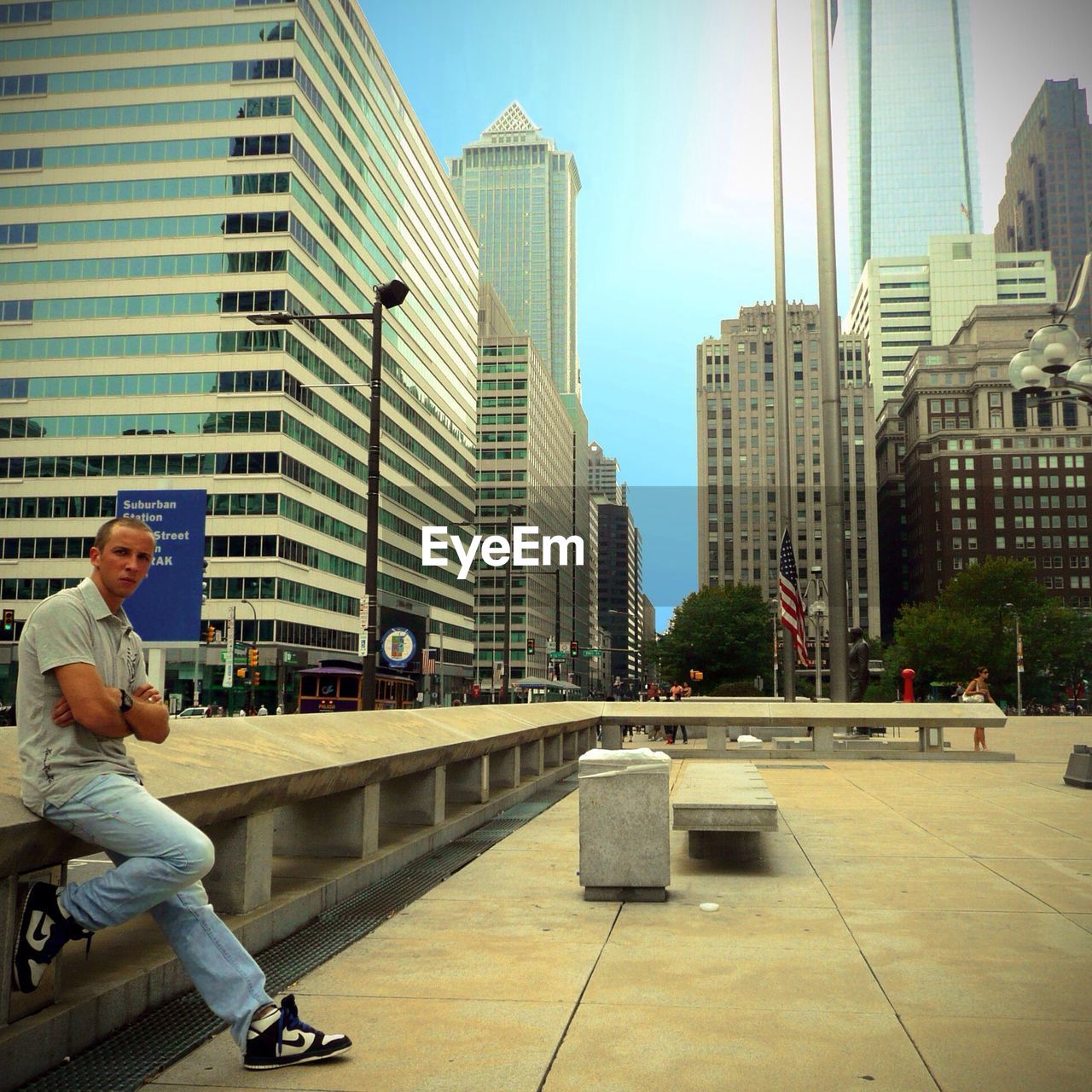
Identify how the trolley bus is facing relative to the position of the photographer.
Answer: facing away from the viewer and to the right of the viewer

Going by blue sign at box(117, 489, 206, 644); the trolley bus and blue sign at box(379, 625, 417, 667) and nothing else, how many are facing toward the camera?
2

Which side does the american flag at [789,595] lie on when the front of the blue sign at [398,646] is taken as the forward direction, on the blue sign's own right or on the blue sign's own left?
on the blue sign's own left

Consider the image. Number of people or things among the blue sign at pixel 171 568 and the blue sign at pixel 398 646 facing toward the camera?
2

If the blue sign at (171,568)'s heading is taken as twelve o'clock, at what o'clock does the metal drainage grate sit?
The metal drainage grate is roughly at 12 o'clock from the blue sign.

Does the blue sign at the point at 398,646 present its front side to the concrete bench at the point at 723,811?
yes

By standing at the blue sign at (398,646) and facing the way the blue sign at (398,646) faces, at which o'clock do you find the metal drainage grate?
The metal drainage grate is roughly at 12 o'clock from the blue sign.

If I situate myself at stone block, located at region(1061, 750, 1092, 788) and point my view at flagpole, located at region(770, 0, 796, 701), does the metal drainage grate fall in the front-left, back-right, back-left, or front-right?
back-left
